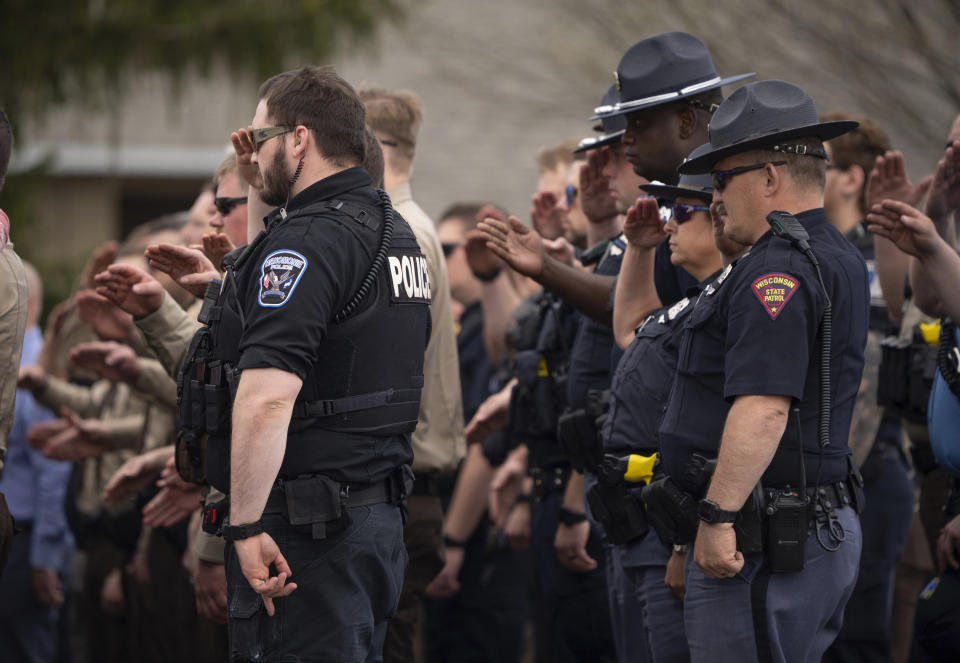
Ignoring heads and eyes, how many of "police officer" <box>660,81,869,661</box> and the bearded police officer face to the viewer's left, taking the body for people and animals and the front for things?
2

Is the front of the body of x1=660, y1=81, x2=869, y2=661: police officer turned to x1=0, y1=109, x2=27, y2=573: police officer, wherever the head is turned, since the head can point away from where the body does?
yes

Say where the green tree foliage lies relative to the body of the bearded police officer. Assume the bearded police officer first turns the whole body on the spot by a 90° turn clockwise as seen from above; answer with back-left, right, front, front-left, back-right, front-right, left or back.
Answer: front

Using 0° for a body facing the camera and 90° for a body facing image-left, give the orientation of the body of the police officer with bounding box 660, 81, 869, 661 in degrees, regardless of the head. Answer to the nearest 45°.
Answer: approximately 90°

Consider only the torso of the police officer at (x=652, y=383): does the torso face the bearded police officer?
yes

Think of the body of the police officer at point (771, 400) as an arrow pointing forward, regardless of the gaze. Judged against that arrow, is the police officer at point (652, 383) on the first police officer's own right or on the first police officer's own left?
on the first police officer's own right

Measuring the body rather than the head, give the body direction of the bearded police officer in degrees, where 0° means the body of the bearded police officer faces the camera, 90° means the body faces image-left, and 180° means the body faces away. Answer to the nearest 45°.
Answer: approximately 90°

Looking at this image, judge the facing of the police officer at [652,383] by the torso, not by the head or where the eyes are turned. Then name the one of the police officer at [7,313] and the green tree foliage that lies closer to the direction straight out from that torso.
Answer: the police officer

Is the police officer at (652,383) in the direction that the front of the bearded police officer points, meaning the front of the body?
no
